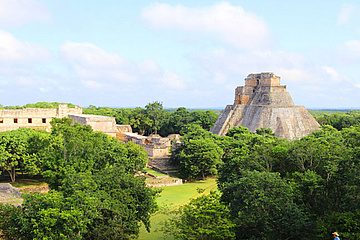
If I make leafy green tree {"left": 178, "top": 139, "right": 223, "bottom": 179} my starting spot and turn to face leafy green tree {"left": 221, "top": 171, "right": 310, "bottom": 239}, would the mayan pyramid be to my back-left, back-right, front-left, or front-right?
back-left

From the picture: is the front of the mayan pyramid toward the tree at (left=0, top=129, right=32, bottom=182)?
yes

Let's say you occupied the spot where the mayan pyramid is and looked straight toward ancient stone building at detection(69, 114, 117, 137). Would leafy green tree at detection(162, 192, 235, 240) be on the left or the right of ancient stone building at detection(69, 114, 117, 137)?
left

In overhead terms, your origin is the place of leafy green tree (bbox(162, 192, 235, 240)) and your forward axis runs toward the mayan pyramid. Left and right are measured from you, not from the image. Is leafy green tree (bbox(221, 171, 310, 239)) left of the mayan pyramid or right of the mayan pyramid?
right

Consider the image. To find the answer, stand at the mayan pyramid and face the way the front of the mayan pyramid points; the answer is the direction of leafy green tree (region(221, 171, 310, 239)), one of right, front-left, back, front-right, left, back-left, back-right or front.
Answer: front-left

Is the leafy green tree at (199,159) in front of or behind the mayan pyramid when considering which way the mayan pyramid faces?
in front

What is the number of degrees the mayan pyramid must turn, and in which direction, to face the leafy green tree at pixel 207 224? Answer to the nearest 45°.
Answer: approximately 45° to its left

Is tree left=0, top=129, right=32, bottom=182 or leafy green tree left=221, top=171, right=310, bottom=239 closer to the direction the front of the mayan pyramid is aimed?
the tree

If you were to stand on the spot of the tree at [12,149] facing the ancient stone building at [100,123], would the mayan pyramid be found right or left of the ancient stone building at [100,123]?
right

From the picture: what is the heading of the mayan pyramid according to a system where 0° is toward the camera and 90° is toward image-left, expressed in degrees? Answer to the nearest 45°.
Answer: approximately 45°

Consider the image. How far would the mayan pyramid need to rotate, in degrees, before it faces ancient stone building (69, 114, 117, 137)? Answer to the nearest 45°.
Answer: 0° — it already faces it

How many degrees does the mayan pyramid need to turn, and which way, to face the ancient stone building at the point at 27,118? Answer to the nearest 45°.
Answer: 0° — it already faces it
